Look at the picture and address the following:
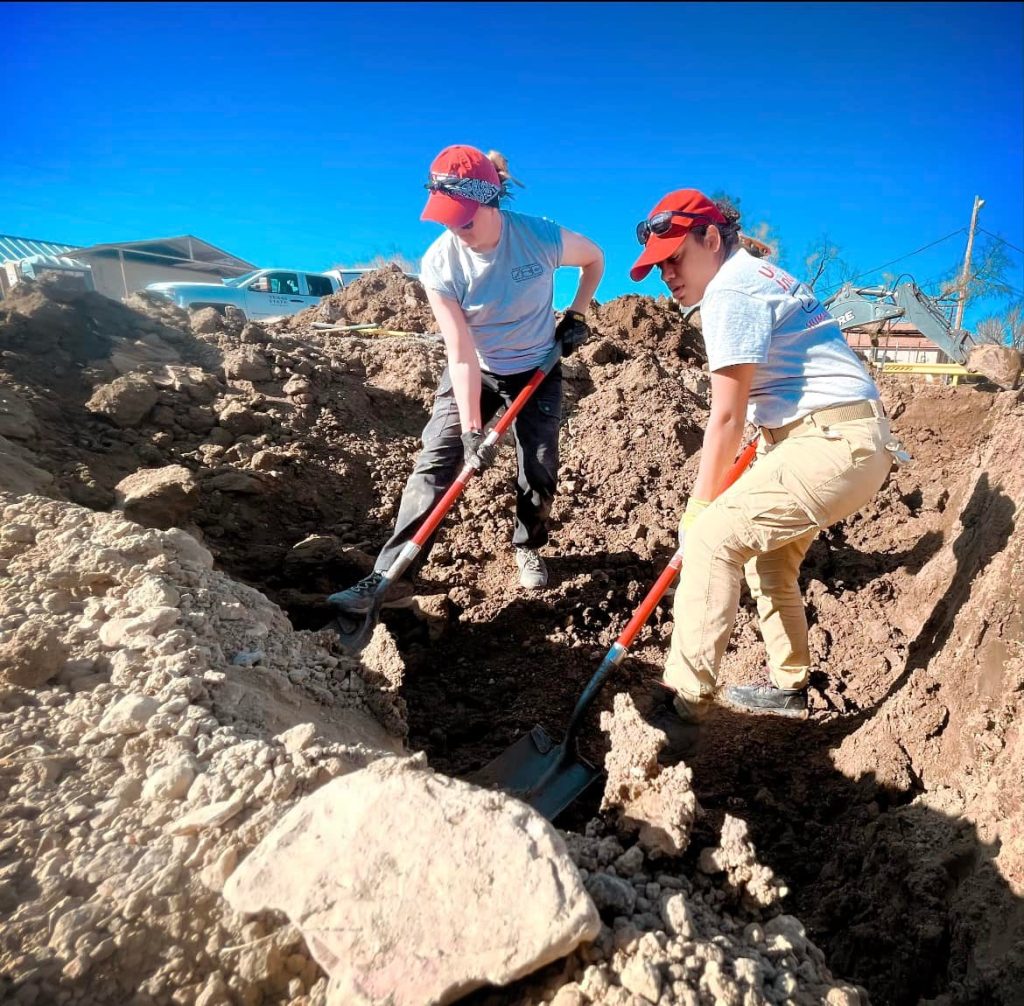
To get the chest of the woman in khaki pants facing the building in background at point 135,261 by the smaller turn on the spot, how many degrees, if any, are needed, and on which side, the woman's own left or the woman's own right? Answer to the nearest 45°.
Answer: approximately 45° to the woman's own right

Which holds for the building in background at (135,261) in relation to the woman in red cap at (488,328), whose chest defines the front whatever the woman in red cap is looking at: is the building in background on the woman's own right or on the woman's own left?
on the woman's own right

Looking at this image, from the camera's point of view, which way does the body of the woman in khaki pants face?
to the viewer's left

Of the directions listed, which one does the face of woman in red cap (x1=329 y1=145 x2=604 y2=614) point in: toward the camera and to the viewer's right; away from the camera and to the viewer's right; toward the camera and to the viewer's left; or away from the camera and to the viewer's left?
toward the camera and to the viewer's left

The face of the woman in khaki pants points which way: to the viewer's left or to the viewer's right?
to the viewer's left

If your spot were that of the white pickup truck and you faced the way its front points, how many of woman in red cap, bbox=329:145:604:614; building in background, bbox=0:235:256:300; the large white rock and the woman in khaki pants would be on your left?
3

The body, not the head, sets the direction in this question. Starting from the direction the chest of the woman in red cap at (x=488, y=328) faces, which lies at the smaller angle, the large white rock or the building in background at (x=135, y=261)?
the large white rock

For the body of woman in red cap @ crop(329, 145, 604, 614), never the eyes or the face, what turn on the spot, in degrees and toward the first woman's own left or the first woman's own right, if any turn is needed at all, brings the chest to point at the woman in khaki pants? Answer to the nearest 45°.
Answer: approximately 90° to the first woman's own left

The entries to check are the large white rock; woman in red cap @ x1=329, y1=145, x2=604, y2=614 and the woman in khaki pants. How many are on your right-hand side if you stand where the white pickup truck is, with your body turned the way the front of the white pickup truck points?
0

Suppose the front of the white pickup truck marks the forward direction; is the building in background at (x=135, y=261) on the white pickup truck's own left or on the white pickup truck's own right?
on the white pickup truck's own right

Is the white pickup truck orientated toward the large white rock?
no

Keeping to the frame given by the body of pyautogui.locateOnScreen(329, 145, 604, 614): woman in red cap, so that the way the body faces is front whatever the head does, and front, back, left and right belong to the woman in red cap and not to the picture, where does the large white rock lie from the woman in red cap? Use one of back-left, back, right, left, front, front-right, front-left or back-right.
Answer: front-left

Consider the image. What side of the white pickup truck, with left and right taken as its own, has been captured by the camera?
left
